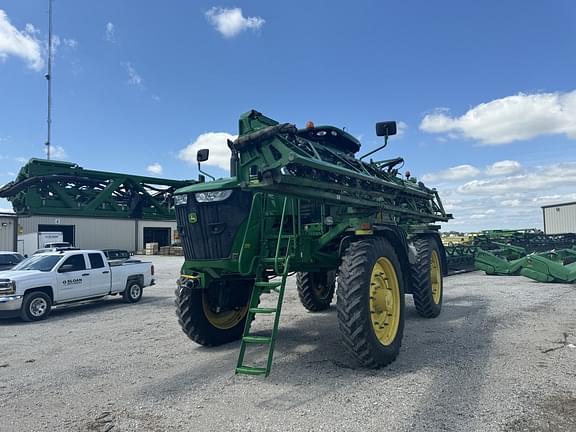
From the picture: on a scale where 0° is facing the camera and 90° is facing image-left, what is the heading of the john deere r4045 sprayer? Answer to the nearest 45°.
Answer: approximately 45°

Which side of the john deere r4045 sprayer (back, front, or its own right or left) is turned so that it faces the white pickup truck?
right

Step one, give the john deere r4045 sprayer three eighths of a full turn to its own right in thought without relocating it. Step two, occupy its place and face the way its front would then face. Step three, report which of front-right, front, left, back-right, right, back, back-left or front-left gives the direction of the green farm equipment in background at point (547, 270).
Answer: front-right

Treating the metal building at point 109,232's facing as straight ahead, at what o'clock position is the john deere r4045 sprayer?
The john deere r4045 sprayer is roughly at 12 o'clock from the metal building.

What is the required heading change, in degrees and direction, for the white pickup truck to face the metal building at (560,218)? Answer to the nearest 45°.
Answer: approximately 135° to its left

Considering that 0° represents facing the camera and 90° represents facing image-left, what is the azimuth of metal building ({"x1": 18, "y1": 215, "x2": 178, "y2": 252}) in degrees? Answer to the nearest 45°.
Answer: approximately 0°

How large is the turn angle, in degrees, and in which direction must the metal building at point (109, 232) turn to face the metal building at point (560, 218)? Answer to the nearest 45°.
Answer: approximately 45° to its left

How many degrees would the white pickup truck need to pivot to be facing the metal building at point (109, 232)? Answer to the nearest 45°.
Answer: approximately 135° to its right
